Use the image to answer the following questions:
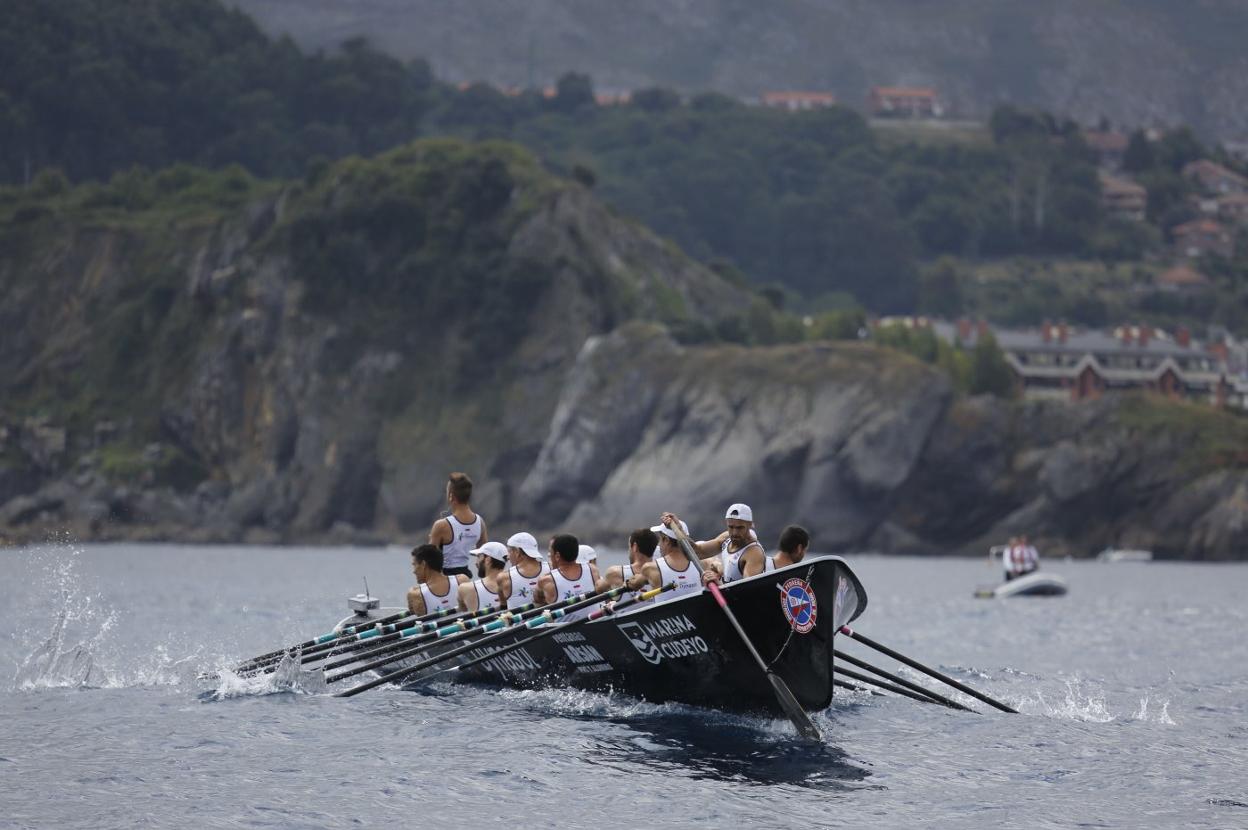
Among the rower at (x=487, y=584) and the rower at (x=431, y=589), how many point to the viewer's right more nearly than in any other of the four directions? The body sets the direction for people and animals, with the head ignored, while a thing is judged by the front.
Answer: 0

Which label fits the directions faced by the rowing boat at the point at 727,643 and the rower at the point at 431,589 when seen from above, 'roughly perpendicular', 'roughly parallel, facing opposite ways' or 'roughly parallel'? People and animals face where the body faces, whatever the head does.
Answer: roughly parallel, facing opposite ways

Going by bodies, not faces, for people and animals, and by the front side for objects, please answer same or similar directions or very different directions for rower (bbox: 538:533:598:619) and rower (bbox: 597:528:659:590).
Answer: same or similar directions

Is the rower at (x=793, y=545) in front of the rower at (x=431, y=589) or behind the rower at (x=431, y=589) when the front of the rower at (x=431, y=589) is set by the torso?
behind

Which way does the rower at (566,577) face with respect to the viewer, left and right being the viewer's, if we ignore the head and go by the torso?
facing away from the viewer and to the left of the viewer

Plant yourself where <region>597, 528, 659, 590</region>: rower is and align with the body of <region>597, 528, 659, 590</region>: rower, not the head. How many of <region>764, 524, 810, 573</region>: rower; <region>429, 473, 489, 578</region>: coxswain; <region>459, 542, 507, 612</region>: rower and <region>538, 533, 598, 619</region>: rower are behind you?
1

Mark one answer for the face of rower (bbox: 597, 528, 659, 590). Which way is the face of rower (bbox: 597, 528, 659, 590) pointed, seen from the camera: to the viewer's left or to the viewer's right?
to the viewer's left

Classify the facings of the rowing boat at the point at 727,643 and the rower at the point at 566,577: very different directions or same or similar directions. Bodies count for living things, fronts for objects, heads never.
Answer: very different directions

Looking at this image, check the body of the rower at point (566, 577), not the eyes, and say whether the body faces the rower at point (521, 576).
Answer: yes

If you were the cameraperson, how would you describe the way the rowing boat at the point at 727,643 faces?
facing the viewer and to the right of the viewer

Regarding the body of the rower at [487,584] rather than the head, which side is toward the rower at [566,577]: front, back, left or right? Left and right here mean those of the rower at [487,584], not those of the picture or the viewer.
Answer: back

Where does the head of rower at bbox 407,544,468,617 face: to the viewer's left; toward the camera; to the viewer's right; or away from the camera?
to the viewer's left

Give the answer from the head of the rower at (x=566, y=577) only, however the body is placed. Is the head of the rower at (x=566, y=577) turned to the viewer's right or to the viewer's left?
to the viewer's left

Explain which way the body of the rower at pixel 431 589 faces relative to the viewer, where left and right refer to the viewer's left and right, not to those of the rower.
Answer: facing away from the viewer and to the left of the viewer

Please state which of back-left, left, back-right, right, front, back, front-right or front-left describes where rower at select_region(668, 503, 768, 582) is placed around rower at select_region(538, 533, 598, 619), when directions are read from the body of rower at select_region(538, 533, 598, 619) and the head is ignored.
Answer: back

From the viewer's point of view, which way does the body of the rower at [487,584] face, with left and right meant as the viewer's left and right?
facing away from the viewer and to the left of the viewer

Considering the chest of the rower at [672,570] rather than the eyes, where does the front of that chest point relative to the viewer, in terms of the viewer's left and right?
facing away from the viewer and to the left of the viewer
